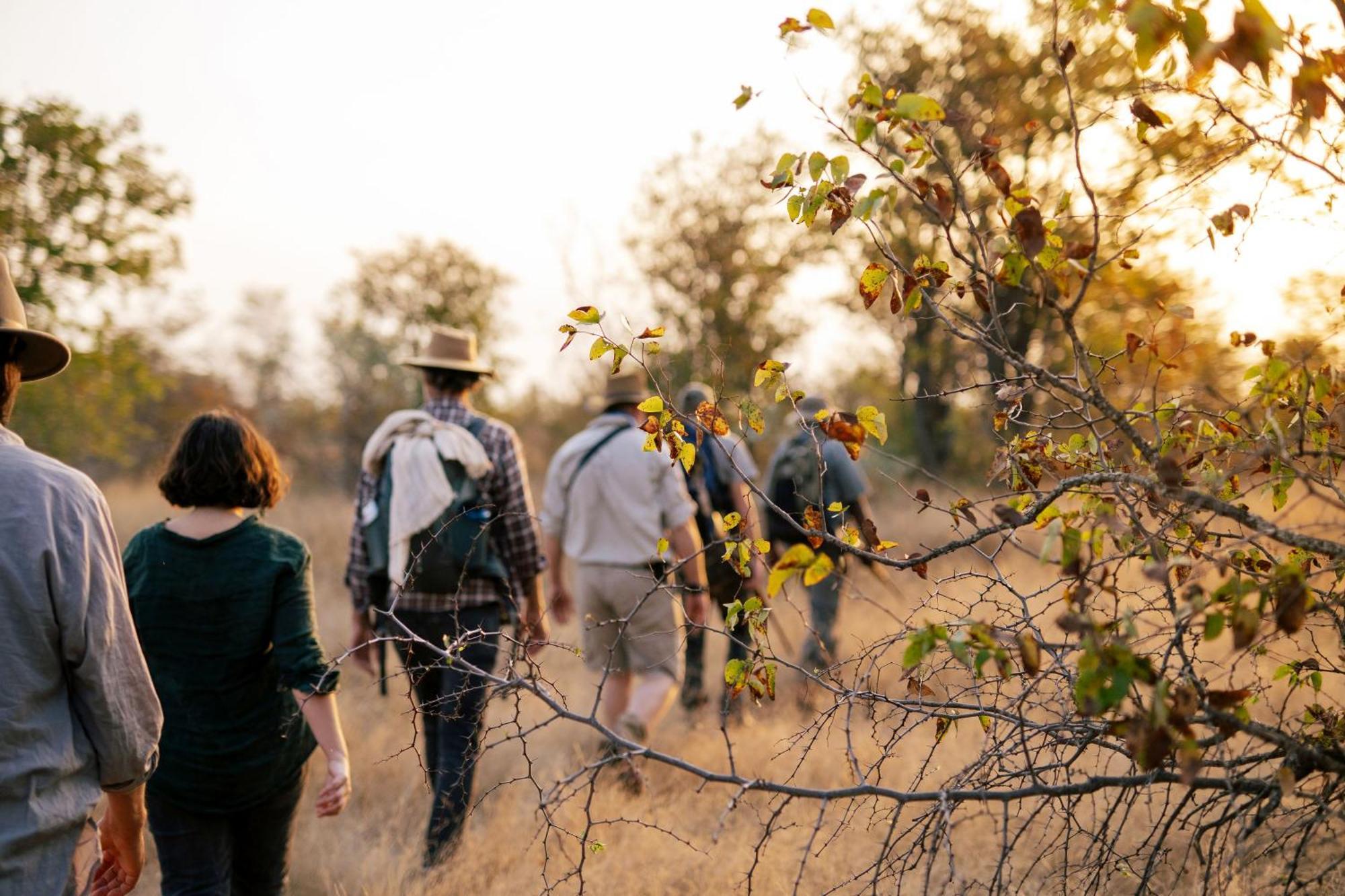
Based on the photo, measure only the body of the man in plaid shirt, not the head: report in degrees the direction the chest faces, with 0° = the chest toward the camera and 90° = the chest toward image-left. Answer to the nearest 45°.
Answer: approximately 180°

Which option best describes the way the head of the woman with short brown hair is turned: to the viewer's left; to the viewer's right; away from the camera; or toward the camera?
away from the camera

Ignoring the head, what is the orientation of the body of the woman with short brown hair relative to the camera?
away from the camera

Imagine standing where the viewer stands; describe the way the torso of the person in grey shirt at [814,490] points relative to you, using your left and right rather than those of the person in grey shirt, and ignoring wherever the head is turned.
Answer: facing away from the viewer

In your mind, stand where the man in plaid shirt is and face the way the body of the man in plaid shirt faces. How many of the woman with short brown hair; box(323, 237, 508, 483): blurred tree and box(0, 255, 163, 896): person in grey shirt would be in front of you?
1

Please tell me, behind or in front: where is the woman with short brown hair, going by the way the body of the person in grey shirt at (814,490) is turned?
behind

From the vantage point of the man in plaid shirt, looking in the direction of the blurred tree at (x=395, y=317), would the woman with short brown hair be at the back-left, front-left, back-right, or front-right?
back-left

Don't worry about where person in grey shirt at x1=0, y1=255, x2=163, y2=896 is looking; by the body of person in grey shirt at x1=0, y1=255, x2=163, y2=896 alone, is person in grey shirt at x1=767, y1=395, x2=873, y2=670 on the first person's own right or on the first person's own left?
on the first person's own right

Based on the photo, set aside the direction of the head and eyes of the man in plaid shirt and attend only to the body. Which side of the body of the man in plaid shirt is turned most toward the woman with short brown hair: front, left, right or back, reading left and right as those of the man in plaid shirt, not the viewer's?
back

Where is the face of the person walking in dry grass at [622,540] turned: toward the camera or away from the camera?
away from the camera

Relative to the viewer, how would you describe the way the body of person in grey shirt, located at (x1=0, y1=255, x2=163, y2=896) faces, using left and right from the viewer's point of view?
facing away from the viewer

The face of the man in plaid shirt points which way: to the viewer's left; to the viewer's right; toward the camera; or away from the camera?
away from the camera
